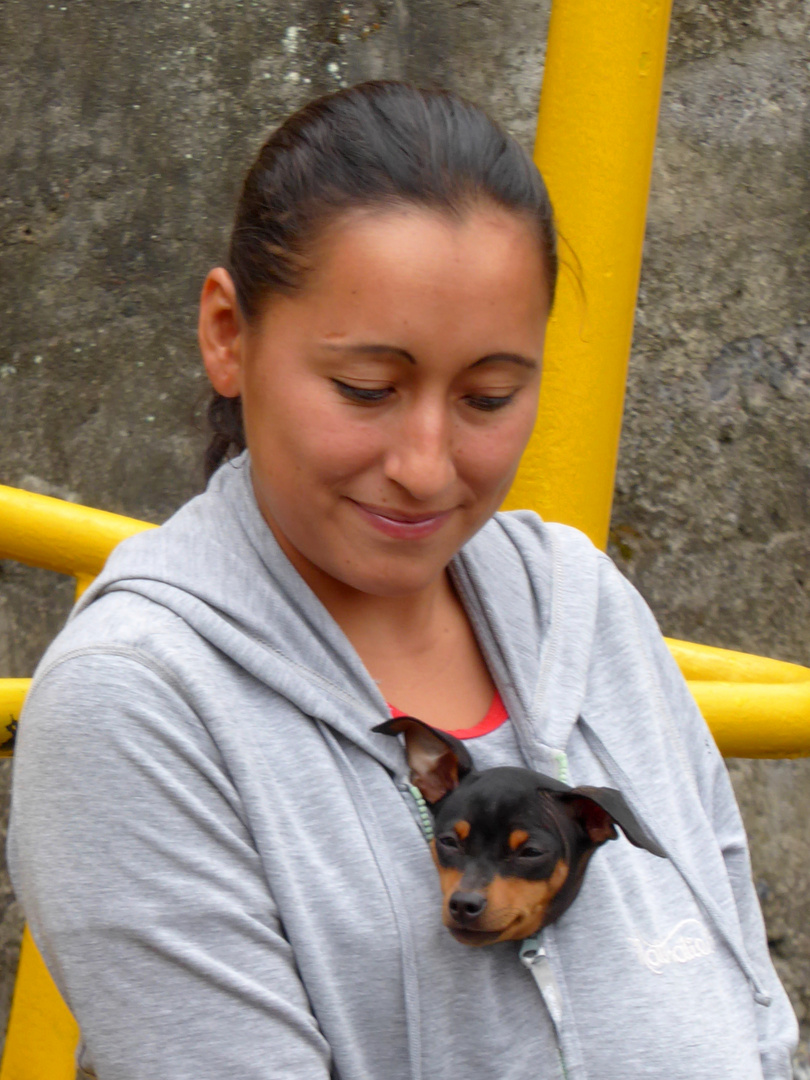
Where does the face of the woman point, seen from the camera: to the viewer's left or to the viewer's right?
to the viewer's right

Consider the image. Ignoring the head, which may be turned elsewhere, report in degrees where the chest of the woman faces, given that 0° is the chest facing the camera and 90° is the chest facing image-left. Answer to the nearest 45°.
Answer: approximately 315°

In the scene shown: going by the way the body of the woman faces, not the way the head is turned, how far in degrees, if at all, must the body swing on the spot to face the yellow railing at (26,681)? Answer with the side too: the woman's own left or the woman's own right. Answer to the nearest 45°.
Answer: approximately 180°

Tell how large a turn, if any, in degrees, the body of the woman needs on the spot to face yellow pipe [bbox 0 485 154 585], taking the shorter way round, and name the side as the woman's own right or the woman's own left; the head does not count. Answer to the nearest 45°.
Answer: approximately 180°
